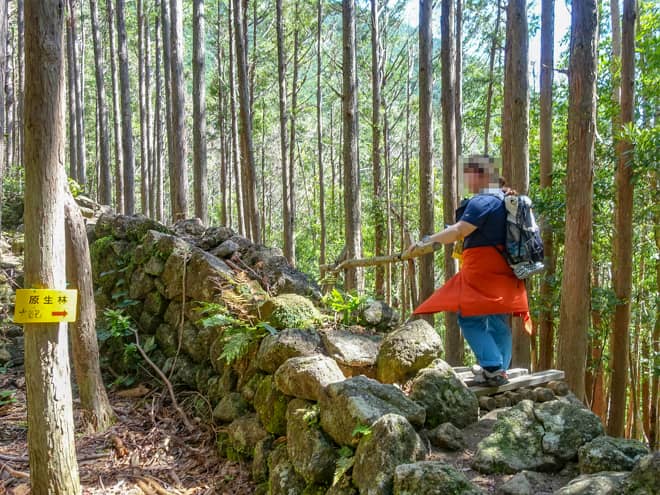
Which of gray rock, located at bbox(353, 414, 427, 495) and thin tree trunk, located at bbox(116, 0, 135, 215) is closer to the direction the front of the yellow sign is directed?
the gray rock

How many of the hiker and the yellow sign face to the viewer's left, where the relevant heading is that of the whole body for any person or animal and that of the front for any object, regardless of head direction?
1

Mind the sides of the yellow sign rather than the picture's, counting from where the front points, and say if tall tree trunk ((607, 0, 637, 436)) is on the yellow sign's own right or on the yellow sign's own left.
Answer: on the yellow sign's own left

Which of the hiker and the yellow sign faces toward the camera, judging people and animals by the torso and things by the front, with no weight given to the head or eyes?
the yellow sign

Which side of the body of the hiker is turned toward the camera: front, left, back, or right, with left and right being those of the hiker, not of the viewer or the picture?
left

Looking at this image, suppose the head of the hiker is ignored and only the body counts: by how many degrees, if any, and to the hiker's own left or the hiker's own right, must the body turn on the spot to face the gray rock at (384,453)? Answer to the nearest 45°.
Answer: approximately 90° to the hiker's own left

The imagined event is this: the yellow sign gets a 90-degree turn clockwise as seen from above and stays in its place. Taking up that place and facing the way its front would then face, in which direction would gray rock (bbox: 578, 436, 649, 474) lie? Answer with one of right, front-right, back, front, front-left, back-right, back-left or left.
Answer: back-left

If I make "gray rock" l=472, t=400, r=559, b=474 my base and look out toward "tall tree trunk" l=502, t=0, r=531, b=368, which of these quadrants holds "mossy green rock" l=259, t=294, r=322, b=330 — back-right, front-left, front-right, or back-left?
front-left

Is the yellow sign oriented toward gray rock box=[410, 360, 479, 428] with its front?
no

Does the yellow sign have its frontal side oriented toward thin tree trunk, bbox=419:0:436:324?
no

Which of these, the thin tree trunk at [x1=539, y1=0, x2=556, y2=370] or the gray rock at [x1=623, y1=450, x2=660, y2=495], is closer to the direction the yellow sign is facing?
the gray rock

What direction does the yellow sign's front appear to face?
toward the camera

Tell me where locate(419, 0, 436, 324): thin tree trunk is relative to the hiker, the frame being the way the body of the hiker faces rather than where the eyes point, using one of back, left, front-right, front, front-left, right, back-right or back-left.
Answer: right

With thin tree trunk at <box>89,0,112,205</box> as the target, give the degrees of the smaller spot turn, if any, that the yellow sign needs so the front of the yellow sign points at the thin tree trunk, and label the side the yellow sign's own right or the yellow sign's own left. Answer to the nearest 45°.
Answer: approximately 180°
